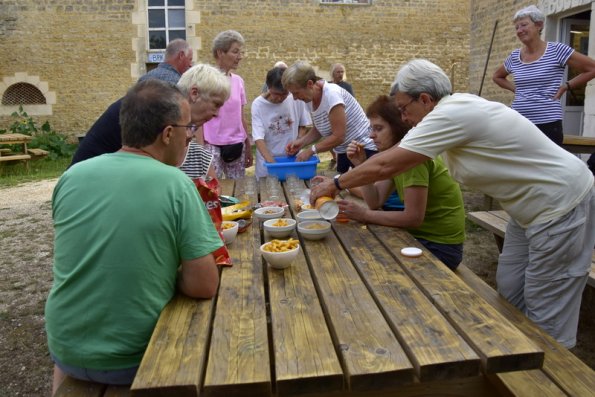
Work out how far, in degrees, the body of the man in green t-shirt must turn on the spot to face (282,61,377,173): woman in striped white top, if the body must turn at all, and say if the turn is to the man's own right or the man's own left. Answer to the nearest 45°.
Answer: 0° — they already face them

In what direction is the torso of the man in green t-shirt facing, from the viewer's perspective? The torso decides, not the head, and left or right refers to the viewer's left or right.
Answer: facing away from the viewer and to the right of the viewer

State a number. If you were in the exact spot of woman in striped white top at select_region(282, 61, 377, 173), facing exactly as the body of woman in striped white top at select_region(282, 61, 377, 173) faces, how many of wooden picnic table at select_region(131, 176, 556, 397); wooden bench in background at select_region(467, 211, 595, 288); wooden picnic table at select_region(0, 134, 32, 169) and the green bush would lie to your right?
2

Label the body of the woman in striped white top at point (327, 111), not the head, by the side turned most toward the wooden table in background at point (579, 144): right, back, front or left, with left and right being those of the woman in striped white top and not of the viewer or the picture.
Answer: back

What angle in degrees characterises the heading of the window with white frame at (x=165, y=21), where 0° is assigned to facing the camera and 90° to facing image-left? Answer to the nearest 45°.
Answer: approximately 0°

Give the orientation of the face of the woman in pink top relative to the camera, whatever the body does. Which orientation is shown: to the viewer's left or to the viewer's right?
to the viewer's right
